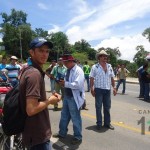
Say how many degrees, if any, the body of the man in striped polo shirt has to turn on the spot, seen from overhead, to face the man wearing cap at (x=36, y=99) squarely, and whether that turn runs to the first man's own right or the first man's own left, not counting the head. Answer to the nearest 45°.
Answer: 0° — they already face them

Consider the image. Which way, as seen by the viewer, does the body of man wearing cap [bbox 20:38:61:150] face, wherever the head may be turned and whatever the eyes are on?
to the viewer's right

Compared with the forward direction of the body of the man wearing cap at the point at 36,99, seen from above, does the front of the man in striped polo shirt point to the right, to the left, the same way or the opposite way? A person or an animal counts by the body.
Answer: to the right

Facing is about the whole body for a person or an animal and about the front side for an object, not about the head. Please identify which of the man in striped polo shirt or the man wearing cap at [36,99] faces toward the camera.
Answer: the man in striped polo shirt

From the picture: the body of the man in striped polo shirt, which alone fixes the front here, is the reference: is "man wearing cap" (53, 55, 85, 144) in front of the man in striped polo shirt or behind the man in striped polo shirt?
in front

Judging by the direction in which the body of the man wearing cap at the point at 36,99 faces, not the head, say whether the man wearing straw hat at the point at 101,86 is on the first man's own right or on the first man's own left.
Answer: on the first man's own left

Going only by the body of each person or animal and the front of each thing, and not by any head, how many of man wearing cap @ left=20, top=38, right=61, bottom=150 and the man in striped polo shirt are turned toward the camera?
1

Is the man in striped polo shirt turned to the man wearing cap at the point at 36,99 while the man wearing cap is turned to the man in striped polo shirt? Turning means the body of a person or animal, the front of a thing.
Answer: no

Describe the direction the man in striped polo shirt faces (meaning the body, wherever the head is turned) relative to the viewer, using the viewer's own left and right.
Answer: facing the viewer

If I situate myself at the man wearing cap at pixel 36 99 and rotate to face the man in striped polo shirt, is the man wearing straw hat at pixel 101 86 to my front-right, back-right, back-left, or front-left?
front-right

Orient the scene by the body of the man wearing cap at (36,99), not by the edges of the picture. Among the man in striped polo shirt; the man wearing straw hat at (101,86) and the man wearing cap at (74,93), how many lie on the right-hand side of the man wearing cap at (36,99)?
0

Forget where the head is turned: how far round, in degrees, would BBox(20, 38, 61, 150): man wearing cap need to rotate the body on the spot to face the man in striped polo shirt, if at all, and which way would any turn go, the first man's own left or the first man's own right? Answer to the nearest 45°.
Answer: approximately 90° to the first man's own left
